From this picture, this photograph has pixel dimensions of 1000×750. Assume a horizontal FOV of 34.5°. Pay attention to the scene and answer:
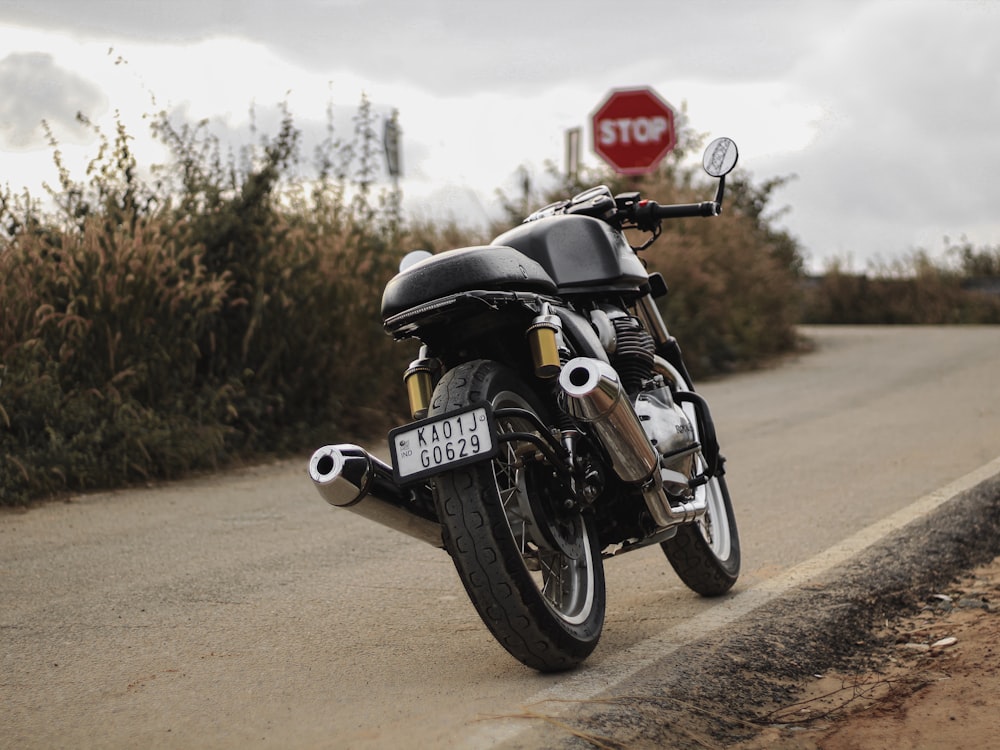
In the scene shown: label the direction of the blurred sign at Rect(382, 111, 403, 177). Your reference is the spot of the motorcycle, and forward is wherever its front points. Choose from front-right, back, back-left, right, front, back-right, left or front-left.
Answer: front-left

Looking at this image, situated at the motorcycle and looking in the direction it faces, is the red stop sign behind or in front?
in front

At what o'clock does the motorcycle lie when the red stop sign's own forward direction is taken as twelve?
The motorcycle is roughly at 12 o'clock from the red stop sign.

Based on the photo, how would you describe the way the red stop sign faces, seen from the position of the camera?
facing the viewer

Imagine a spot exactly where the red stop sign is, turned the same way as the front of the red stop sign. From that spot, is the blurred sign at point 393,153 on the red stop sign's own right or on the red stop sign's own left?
on the red stop sign's own right

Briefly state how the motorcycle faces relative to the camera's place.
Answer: facing away from the viewer and to the right of the viewer

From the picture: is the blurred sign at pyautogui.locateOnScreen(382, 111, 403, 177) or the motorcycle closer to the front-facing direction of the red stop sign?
the motorcycle

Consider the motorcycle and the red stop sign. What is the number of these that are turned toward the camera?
1
